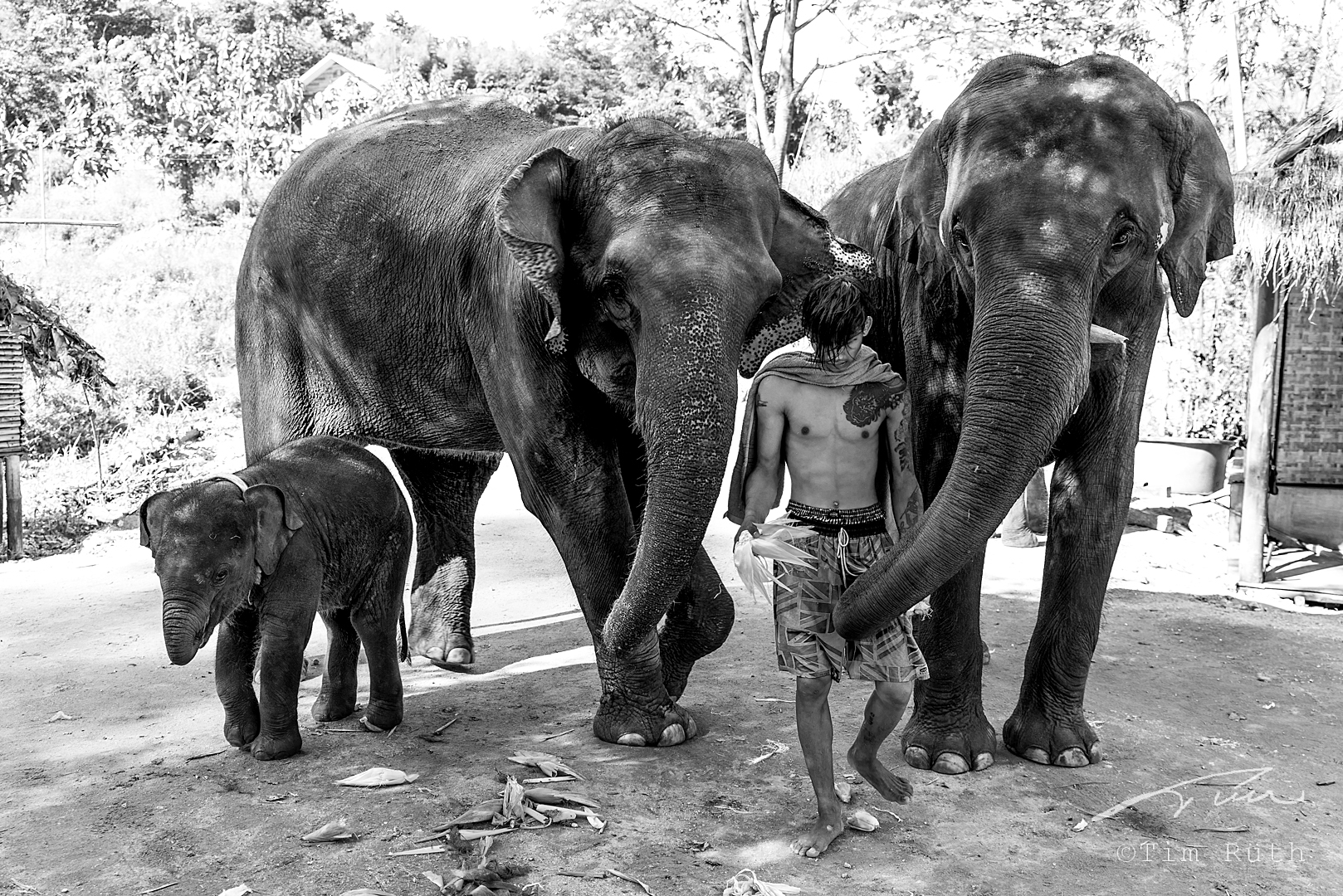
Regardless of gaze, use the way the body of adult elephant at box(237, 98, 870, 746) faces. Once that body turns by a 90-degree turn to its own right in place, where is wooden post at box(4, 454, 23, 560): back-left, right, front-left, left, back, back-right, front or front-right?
right

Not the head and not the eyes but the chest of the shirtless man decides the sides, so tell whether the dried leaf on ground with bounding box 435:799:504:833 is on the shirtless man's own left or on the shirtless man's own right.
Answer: on the shirtless man's own right

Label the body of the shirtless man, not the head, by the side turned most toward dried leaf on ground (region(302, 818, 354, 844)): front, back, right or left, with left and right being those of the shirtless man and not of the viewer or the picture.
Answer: right

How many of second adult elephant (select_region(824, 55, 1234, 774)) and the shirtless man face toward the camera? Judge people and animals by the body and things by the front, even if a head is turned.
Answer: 2

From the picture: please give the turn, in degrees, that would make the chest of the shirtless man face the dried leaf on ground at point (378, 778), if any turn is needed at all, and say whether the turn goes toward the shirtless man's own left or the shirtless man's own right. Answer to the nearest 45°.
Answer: approximately 90° to the shirtless man's own right

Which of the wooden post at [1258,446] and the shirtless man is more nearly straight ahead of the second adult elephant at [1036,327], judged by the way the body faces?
the shirtless man

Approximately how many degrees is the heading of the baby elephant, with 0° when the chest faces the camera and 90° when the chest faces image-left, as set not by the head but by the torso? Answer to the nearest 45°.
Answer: approximately 45°

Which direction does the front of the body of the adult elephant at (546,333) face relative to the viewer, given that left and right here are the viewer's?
facing the viewer and to the right of the viewer

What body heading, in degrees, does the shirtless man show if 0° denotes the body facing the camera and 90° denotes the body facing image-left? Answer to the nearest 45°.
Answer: approximately 0°

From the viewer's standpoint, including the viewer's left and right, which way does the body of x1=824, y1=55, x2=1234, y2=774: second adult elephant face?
facing the viewer

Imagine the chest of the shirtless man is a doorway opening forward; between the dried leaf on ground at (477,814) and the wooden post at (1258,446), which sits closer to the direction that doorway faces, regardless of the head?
the dried leaf on ground

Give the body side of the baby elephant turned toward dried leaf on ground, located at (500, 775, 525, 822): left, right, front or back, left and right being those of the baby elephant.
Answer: left
